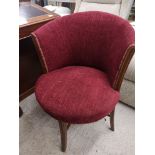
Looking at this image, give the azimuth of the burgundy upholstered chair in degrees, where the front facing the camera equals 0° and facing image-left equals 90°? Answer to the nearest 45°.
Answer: approximately 45°
